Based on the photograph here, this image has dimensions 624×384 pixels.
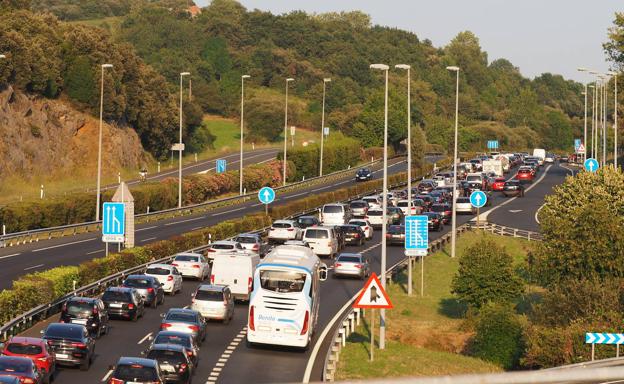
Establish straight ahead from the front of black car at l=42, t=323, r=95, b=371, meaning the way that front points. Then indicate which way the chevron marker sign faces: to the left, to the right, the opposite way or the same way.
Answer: the opposite way

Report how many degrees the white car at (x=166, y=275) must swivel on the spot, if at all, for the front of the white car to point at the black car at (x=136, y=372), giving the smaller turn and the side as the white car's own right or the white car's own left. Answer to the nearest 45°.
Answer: approximately 135° to the white car's own right

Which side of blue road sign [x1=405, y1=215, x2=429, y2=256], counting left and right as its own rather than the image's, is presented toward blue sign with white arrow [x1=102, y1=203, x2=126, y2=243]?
right

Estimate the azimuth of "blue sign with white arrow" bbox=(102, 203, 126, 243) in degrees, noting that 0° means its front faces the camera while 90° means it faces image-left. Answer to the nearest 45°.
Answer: approximately 0°

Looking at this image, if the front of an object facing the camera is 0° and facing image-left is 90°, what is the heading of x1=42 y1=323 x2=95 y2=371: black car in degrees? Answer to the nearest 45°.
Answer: approximately 225°

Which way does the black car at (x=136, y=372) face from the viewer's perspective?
away from the camera

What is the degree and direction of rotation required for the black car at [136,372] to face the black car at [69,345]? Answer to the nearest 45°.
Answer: approximately 45° to its left

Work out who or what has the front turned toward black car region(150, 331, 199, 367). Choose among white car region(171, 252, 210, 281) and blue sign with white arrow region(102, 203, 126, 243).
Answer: the blue sign with white arrow

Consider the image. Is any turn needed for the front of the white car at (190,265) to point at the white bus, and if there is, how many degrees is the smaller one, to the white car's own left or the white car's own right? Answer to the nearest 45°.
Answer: approximately 135° to the white car's own right

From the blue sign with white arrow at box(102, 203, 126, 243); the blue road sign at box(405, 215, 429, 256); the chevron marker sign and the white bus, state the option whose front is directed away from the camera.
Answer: the white bus

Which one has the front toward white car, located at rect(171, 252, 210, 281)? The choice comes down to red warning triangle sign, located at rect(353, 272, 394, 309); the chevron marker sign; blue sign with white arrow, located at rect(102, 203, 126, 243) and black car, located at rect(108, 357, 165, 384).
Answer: the black car

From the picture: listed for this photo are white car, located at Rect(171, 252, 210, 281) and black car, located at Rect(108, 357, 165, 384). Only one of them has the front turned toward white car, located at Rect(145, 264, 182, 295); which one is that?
the black car

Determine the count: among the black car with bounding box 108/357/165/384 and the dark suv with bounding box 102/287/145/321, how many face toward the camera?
0
